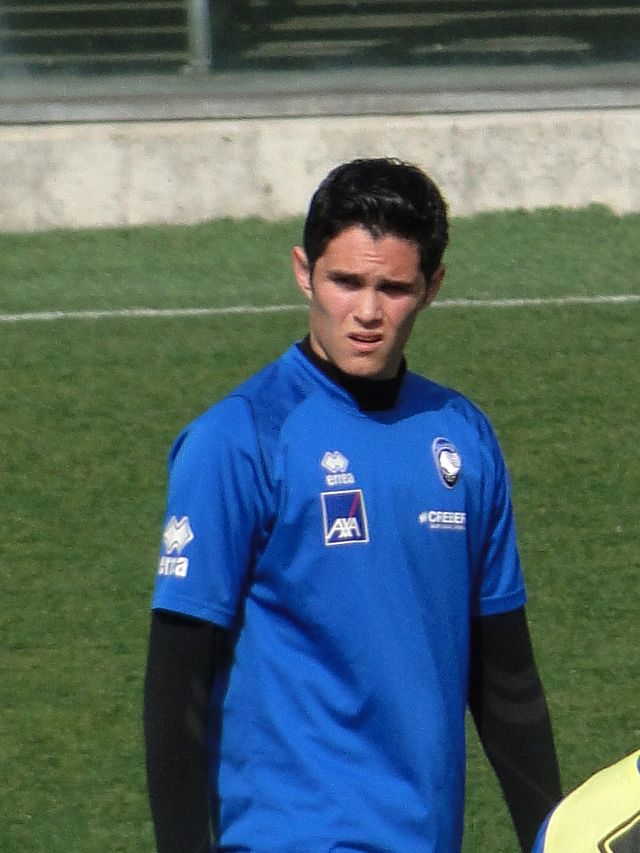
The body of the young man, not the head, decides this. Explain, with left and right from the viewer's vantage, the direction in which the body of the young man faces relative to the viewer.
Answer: facing the viewer and to the right of the viewer

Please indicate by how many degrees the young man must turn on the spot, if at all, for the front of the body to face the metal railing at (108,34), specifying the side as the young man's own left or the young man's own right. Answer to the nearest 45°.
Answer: approximately 135° to the young man's own left

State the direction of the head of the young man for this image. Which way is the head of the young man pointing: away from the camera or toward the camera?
toward the camera

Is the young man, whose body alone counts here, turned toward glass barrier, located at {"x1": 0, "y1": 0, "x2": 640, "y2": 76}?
no
